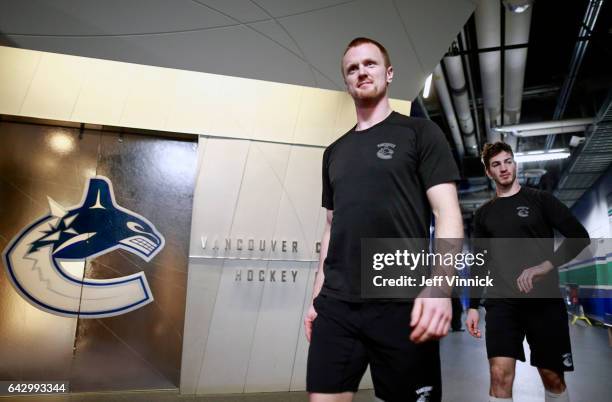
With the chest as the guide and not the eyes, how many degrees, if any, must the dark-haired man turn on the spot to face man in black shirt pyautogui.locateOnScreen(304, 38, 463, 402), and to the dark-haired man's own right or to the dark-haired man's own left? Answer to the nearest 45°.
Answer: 0° — they already face them

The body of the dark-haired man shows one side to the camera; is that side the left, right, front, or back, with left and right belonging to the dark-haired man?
front

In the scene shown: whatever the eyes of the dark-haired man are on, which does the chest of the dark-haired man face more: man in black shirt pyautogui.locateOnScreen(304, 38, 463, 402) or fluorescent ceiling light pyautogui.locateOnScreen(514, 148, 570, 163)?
the man in black shirt

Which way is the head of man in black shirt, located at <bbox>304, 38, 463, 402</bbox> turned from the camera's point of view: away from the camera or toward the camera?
toward the camera

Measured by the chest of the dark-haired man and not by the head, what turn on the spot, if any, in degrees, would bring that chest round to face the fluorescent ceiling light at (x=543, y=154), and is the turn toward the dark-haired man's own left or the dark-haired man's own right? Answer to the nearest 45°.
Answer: approximately 180°
